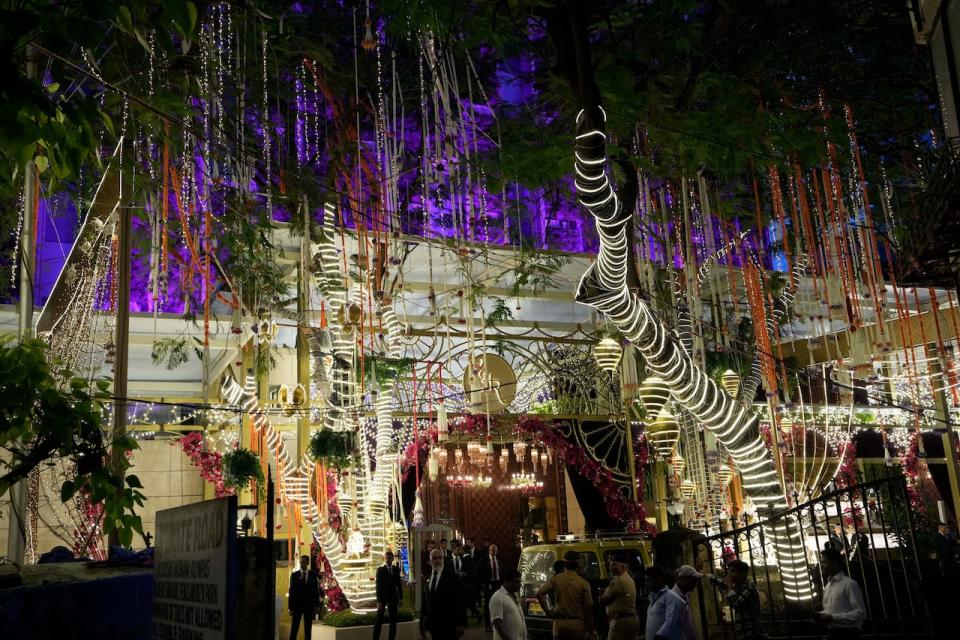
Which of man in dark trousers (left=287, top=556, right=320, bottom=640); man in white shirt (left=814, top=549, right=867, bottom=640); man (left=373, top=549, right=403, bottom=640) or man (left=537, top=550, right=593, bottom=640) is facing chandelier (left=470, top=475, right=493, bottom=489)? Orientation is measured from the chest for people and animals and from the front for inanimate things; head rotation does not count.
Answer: man (left=537, top=550, right=593, bottom=640)

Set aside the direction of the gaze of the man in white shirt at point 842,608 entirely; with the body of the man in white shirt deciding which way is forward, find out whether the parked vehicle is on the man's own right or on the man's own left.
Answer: on the man's own right

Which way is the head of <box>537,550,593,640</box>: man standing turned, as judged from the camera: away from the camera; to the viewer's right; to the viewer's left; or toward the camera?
away from the camera

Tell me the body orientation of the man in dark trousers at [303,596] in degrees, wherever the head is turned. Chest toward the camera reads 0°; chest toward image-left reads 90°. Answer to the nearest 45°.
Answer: approximately 0°

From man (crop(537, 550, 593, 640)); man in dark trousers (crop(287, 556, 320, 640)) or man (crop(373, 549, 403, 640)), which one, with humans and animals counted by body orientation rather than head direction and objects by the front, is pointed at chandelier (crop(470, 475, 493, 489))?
man (crop(537, 550, 593, 640))

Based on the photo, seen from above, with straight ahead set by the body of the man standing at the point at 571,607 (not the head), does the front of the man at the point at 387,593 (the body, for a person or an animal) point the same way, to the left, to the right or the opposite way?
the opposite way

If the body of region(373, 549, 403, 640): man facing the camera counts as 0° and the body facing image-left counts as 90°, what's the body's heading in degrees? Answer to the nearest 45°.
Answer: approximately 0°

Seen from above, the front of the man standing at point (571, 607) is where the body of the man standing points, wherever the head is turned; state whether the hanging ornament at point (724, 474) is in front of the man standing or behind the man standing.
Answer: in front

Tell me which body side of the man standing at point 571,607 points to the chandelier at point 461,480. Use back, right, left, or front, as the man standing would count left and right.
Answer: front

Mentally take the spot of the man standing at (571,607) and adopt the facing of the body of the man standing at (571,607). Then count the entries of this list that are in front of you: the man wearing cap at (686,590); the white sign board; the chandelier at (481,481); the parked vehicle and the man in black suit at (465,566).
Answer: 3

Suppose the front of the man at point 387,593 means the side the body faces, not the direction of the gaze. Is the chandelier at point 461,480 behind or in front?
behind

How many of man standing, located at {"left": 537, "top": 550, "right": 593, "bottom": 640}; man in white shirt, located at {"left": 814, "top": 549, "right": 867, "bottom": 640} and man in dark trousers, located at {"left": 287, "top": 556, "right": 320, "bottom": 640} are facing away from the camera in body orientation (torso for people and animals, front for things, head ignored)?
1

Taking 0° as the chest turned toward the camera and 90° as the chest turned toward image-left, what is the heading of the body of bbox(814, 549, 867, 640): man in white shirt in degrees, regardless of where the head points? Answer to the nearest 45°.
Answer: approximately 45°

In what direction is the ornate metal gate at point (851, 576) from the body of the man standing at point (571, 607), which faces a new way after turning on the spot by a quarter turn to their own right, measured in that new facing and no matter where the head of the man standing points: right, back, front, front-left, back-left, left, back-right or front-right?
front

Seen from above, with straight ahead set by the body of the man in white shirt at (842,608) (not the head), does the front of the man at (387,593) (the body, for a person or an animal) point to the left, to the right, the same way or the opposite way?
to the left
